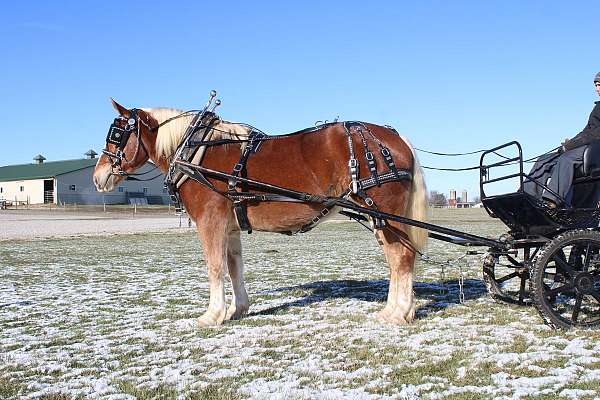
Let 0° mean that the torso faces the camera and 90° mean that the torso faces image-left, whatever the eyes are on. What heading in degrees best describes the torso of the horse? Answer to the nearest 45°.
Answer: approximately 90°

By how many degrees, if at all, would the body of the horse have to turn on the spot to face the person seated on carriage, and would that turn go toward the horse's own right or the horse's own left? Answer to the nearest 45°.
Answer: approximately 180°
